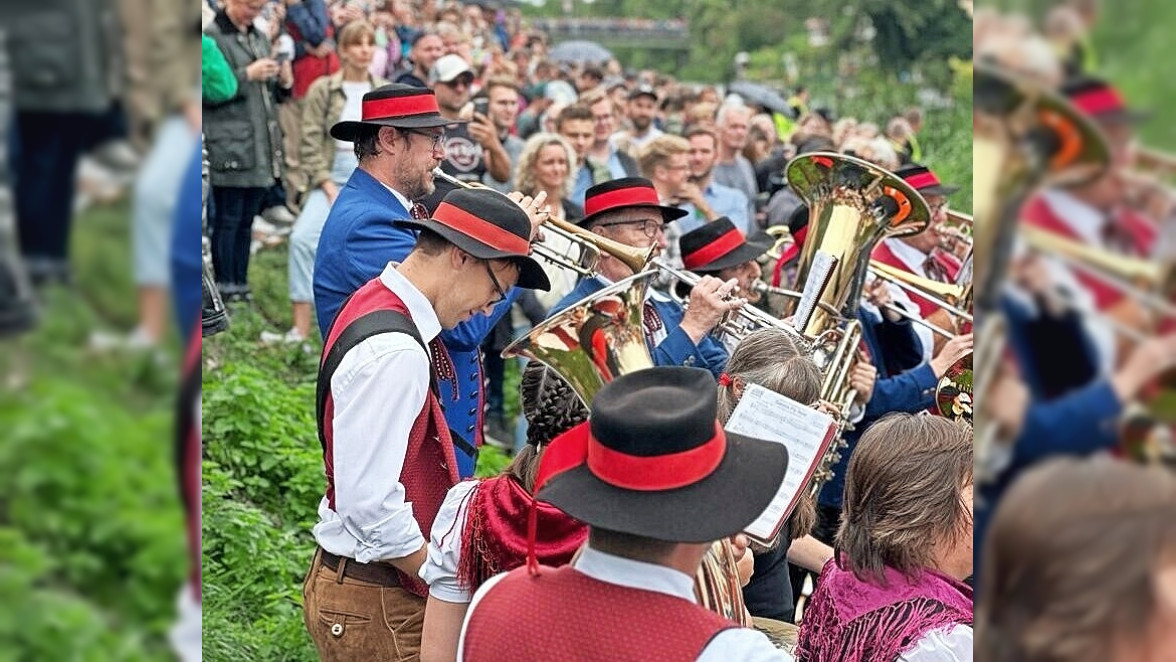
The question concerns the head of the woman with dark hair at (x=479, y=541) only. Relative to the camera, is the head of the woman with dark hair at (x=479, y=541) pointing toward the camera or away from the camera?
away from the camera

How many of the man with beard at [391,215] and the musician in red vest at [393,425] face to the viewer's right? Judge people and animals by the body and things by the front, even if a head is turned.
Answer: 2

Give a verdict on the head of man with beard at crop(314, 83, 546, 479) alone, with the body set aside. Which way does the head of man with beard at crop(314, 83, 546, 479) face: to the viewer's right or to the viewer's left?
to the viewer's right

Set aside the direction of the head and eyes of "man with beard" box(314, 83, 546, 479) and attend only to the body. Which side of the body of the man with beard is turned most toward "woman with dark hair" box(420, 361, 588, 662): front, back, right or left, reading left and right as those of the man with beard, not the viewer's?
right

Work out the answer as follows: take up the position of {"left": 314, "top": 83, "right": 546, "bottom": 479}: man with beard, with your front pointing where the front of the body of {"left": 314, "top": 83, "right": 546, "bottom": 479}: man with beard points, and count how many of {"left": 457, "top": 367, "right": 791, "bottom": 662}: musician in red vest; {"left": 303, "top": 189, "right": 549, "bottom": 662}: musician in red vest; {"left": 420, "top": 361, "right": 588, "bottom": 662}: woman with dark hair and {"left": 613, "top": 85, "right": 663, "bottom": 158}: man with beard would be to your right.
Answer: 3

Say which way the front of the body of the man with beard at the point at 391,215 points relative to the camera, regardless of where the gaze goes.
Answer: to the viewer's right

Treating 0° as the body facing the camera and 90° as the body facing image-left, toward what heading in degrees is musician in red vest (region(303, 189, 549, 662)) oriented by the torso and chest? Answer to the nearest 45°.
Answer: approximately 270°
